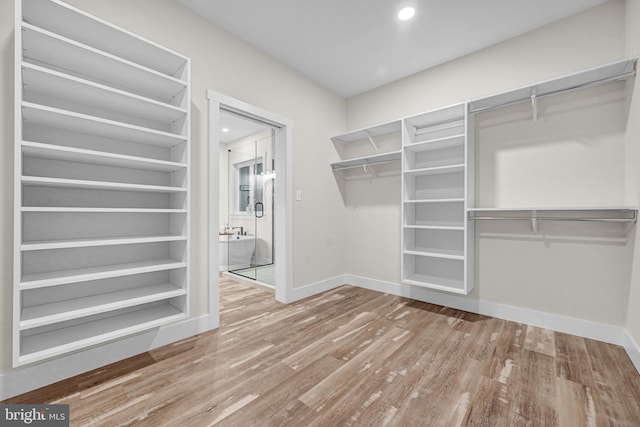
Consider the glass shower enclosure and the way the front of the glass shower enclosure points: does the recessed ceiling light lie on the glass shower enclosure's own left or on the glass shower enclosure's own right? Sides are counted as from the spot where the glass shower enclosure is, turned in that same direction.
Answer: on the glass shower enclosure's own left

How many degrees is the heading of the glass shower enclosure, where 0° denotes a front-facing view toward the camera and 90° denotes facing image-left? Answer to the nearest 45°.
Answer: approximately 45°

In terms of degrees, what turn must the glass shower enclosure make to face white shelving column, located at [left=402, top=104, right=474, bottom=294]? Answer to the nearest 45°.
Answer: approximately 90° to its left

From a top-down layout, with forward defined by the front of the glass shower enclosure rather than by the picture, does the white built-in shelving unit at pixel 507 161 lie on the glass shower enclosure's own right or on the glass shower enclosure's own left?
on the glass shower enclosure's own left
